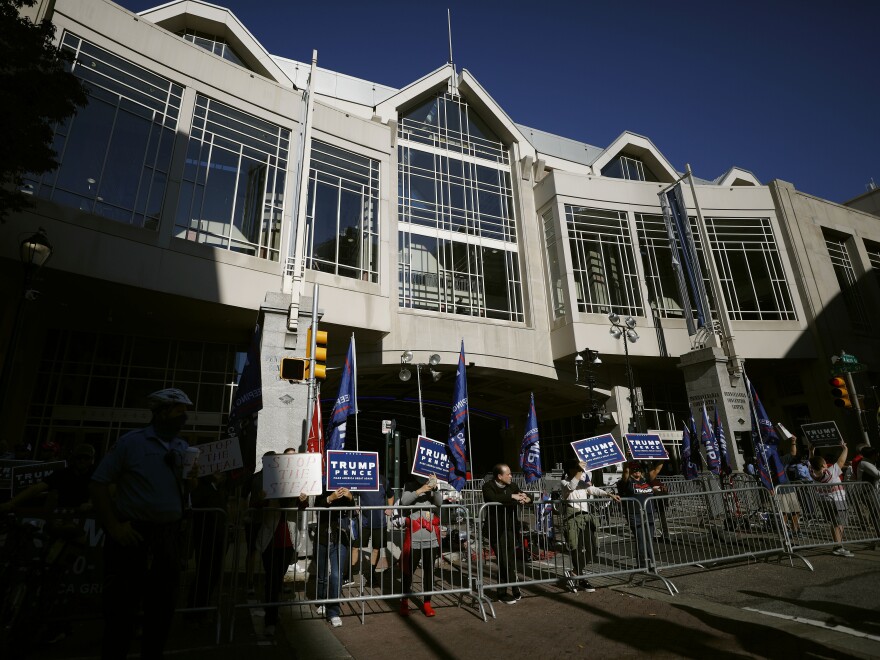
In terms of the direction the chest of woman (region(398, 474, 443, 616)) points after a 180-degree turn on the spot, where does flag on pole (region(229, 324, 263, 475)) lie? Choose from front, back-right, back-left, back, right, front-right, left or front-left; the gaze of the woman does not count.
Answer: front-left

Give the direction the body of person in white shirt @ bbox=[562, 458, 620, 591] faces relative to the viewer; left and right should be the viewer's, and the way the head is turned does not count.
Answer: facing the viewer and to the right of the viewer

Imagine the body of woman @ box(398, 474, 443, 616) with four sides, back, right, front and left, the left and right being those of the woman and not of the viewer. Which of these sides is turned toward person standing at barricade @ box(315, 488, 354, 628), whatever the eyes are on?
right

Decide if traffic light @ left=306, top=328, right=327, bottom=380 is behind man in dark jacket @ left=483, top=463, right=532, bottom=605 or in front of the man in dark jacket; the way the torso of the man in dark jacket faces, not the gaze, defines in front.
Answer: behind

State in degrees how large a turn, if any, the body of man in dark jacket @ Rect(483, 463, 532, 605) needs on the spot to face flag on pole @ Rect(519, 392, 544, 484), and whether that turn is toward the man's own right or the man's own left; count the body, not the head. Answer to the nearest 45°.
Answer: approximately 135° to the man's own left

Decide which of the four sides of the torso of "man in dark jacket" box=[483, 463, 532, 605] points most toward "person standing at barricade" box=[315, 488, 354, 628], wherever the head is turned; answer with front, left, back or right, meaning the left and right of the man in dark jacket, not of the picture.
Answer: right

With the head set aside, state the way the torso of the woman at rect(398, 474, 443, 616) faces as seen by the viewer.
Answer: toward the camera

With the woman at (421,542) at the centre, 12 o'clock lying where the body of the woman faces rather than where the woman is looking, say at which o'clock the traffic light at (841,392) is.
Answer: The traffic light is roughly at 8 o'clock from the woman.

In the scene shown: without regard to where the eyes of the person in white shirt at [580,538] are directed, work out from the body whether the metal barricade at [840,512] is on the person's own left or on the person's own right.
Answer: on the person's own left

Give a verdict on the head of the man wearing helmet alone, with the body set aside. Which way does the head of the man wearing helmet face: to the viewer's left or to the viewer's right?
to the viewer's right

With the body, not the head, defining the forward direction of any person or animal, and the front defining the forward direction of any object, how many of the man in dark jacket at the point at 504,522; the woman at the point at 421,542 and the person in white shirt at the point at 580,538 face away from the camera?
0
